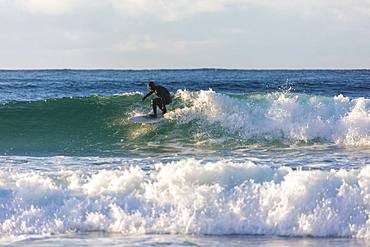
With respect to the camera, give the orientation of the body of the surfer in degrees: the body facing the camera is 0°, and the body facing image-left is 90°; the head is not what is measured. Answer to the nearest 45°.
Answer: approximately 90°

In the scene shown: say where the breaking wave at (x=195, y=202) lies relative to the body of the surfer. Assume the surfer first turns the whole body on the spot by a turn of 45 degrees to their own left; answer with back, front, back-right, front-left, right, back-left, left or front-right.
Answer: front-left
